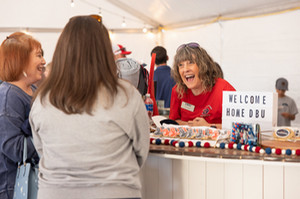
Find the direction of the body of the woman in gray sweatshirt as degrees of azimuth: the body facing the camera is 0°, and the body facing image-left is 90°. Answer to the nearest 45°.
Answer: approximately 180°

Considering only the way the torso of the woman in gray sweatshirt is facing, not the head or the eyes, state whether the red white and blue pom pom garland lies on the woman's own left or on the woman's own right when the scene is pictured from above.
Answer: on the woman's own right

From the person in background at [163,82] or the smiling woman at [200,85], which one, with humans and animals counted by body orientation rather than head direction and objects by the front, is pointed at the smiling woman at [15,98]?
the smiling woman at [200,85]

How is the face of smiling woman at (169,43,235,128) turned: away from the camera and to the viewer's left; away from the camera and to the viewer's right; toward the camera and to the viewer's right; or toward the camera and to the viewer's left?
toward the camera and to the viewer's left

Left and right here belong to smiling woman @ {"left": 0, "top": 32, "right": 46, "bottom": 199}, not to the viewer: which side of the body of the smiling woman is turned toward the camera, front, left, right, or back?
right

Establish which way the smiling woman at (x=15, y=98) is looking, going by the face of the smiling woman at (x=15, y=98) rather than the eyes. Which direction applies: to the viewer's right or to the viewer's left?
to the viewer's right

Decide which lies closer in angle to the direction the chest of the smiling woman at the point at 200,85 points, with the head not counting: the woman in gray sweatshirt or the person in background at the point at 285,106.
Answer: the woman in gray sweatshirt

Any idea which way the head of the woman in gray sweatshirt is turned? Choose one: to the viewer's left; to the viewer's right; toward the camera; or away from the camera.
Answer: away from the camera
